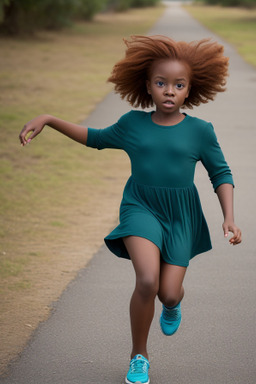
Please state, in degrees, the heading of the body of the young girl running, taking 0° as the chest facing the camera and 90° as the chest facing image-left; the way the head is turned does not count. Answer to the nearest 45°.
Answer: approximately 0°
